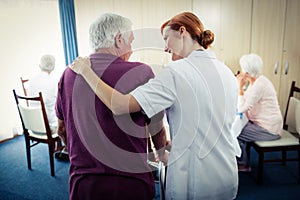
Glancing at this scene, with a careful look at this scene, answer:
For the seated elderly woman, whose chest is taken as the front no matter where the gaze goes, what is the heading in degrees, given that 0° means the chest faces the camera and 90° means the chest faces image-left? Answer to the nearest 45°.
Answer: approximately 90°

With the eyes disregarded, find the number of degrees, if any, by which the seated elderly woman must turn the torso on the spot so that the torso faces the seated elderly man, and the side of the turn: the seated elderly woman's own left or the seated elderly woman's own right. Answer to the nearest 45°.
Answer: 0° — they already face them

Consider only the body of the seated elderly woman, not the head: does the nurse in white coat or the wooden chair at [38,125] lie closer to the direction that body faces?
the wooden chair

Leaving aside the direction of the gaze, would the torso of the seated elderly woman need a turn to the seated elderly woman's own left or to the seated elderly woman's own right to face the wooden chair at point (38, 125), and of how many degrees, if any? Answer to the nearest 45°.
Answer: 0° — they already face it

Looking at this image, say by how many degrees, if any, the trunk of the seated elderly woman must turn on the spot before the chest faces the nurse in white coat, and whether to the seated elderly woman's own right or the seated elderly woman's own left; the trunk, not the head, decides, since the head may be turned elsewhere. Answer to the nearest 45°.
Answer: approximately 90° to the seated elderly woman's own left
